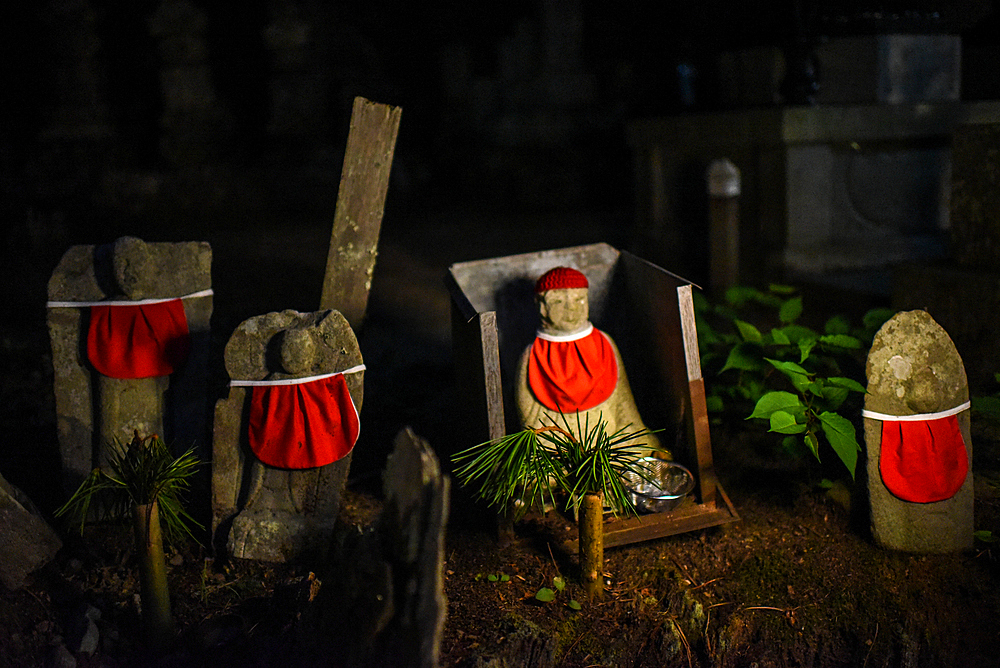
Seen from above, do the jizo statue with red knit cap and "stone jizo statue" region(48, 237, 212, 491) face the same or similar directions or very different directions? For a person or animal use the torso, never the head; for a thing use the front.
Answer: same or similar directions

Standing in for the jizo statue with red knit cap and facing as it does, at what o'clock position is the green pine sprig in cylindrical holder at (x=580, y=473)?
The green pine sprig in cylindrical holder is roughly at 12 o'clock from the jizo statue with red knit cap.

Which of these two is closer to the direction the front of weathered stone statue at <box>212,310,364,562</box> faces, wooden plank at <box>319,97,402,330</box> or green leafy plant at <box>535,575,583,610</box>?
the green leafy plant

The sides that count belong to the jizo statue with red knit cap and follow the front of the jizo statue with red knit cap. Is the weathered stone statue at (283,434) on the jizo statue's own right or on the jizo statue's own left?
on the jizo statue's own right

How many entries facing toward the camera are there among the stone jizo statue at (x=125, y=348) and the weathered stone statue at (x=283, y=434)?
2

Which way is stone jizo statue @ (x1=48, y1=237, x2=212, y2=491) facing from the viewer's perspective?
toward the camera

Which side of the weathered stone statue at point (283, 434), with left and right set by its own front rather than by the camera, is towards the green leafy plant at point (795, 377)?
left

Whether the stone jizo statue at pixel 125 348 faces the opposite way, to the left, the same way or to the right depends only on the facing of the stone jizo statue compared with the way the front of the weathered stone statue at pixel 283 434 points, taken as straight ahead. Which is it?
the same way

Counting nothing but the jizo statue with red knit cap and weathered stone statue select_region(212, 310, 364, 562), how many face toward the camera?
2

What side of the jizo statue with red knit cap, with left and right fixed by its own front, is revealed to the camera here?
front

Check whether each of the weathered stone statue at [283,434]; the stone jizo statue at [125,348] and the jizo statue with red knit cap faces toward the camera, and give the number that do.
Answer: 3

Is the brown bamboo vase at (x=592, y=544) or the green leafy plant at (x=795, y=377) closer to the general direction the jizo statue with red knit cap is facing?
the brown bamboo vase

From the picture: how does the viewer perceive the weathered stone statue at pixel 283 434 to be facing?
facing the viewer

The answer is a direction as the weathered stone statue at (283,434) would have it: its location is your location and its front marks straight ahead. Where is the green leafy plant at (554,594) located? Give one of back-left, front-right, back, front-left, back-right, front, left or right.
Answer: front-left

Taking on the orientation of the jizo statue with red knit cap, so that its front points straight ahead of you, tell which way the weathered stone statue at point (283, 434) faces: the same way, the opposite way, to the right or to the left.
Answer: the same way

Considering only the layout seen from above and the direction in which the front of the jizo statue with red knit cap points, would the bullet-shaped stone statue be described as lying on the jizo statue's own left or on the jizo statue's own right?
on the jizo statue's own left
